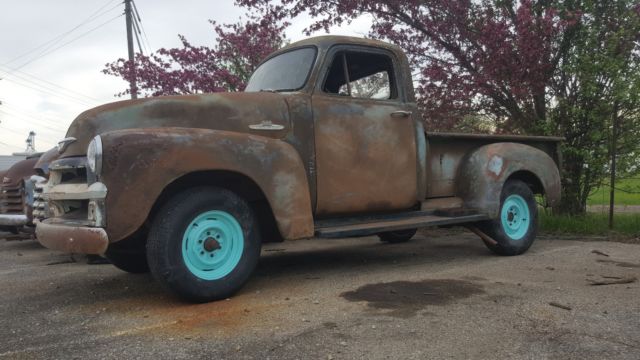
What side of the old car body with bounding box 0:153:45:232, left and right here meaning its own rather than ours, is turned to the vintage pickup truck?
left

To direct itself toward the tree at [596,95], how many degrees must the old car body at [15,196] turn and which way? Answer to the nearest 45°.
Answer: approximately 90° to its left

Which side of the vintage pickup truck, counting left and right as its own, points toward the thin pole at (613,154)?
back

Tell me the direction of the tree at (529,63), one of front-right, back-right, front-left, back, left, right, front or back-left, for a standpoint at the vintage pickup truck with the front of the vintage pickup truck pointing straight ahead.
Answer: back

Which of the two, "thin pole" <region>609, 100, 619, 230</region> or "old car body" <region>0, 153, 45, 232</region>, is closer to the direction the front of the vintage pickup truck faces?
the old car body

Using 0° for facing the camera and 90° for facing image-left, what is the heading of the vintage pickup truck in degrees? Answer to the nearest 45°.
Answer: approximately 45°

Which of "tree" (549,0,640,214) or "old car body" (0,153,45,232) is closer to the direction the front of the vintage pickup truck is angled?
the old car body

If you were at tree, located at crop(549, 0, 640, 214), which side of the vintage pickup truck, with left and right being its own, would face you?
back

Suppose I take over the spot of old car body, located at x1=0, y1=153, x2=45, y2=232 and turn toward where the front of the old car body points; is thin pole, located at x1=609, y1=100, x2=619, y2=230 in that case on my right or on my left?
on my left
